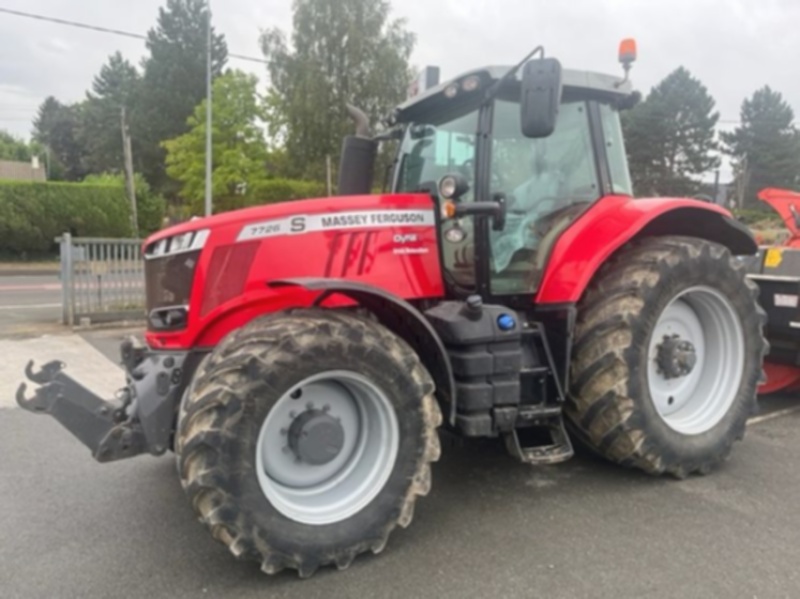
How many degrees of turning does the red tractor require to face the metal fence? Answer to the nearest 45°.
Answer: approximately 90° to its right

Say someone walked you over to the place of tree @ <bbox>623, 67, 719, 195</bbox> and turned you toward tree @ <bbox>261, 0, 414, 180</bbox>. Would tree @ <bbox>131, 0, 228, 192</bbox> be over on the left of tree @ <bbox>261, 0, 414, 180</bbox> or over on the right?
right

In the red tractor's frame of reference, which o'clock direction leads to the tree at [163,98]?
The tree is roughly at 4 o'clock from the red tractor.

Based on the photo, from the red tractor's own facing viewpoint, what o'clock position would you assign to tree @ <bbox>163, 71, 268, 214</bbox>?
The tree is roughly at 4 o'clock from the red tractor.

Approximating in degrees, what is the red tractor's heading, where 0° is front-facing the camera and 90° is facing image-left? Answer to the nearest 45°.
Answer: approximately 45°

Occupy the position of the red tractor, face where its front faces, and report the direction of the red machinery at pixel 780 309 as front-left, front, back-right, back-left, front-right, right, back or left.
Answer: back

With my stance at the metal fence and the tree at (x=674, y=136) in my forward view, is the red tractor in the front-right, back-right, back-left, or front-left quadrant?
back-right

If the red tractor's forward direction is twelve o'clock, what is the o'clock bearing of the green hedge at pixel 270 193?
The green hedge is roughly at 4 o'clock from the red tractor.
